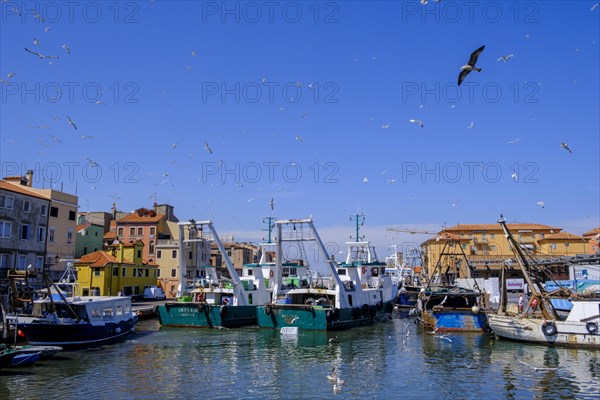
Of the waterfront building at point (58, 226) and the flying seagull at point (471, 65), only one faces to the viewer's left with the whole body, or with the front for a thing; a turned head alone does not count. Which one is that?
the flying seagull

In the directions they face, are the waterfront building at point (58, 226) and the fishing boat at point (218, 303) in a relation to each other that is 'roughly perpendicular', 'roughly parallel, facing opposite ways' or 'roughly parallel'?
roughly perpendicular

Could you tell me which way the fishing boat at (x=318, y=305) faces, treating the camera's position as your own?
facing away from the viewer and to the right of the viewer

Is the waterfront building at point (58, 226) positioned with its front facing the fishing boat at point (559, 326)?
yes

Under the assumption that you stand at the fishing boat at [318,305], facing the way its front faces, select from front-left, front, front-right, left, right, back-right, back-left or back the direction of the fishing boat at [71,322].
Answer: back

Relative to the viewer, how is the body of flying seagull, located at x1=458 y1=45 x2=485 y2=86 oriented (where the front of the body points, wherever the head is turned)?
to the viewer's left

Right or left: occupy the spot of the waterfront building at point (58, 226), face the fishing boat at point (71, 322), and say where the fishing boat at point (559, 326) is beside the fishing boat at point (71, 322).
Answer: left

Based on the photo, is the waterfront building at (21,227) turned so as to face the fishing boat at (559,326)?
yes

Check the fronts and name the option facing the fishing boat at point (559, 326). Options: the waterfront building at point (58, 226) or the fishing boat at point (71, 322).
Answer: the waterfront building
